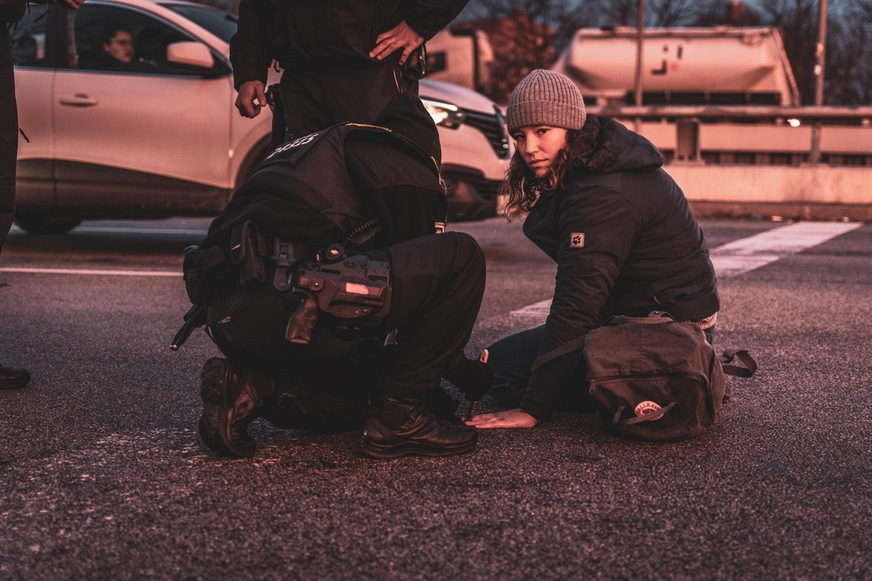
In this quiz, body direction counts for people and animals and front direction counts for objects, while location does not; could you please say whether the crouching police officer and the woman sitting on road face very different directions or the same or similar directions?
very different directions

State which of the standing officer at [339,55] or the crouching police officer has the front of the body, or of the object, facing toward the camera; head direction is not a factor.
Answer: the standing officer

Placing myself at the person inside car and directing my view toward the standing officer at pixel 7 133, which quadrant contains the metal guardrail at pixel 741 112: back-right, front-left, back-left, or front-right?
back-left

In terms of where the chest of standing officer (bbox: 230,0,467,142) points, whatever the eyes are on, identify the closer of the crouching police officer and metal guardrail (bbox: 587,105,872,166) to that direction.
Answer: the crouching police officer

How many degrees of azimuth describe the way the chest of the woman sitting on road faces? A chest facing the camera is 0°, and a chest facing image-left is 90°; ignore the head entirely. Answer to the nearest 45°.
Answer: approximately 90°

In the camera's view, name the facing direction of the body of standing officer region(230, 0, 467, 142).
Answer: toward the camera

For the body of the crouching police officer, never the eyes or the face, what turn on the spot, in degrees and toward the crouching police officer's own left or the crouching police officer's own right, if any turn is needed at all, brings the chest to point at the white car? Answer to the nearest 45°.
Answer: approximately 90° to the crouching police officer's own left

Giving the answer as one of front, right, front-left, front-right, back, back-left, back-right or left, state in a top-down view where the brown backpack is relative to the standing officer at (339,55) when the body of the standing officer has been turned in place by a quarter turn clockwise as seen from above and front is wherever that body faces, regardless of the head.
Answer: back-left

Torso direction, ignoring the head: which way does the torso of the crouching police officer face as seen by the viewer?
to the viewer's right

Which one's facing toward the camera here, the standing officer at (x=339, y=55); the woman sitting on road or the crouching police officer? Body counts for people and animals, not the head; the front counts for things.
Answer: the standing officer

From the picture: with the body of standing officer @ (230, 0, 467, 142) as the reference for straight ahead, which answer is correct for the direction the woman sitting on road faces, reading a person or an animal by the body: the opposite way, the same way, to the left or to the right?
to the right
